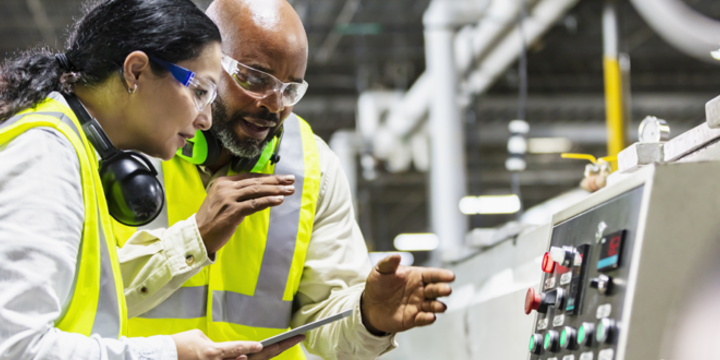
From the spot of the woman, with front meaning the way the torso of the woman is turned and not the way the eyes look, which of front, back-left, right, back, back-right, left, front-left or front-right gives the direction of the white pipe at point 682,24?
front-left

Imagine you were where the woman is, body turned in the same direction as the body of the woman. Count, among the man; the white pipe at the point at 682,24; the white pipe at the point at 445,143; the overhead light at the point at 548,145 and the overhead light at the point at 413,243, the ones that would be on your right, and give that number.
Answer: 0

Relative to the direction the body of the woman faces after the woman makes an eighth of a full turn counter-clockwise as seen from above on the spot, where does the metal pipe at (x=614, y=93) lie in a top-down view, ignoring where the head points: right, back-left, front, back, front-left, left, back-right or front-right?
front

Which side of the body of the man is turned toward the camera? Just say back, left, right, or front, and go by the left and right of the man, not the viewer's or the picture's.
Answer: front

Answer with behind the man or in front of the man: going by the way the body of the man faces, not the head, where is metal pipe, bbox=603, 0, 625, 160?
behind

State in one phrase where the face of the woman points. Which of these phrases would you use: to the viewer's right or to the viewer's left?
to the viewer's right

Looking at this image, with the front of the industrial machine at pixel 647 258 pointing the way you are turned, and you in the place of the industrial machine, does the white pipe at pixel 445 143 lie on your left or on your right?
on your right

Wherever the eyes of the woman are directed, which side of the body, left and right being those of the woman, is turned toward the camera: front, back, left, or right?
right

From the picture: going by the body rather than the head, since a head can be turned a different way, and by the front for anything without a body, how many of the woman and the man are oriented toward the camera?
1

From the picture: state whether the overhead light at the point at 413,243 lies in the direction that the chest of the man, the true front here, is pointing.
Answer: no

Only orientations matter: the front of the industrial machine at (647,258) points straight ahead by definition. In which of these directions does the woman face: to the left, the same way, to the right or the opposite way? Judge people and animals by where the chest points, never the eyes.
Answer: the opposite way

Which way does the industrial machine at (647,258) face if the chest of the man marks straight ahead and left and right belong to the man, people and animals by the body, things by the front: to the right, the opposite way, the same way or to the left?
to the right

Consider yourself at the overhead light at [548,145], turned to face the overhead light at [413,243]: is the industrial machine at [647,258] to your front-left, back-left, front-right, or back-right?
back-left

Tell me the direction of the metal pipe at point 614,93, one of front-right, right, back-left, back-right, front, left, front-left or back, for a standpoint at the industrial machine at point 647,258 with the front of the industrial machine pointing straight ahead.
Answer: back-right

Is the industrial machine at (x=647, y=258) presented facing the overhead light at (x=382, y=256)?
no

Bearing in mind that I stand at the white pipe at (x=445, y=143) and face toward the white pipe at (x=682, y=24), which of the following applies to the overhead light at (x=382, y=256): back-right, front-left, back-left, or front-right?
back-left

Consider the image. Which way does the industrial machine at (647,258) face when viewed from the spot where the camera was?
facing the viewer and to the left of the viewer
